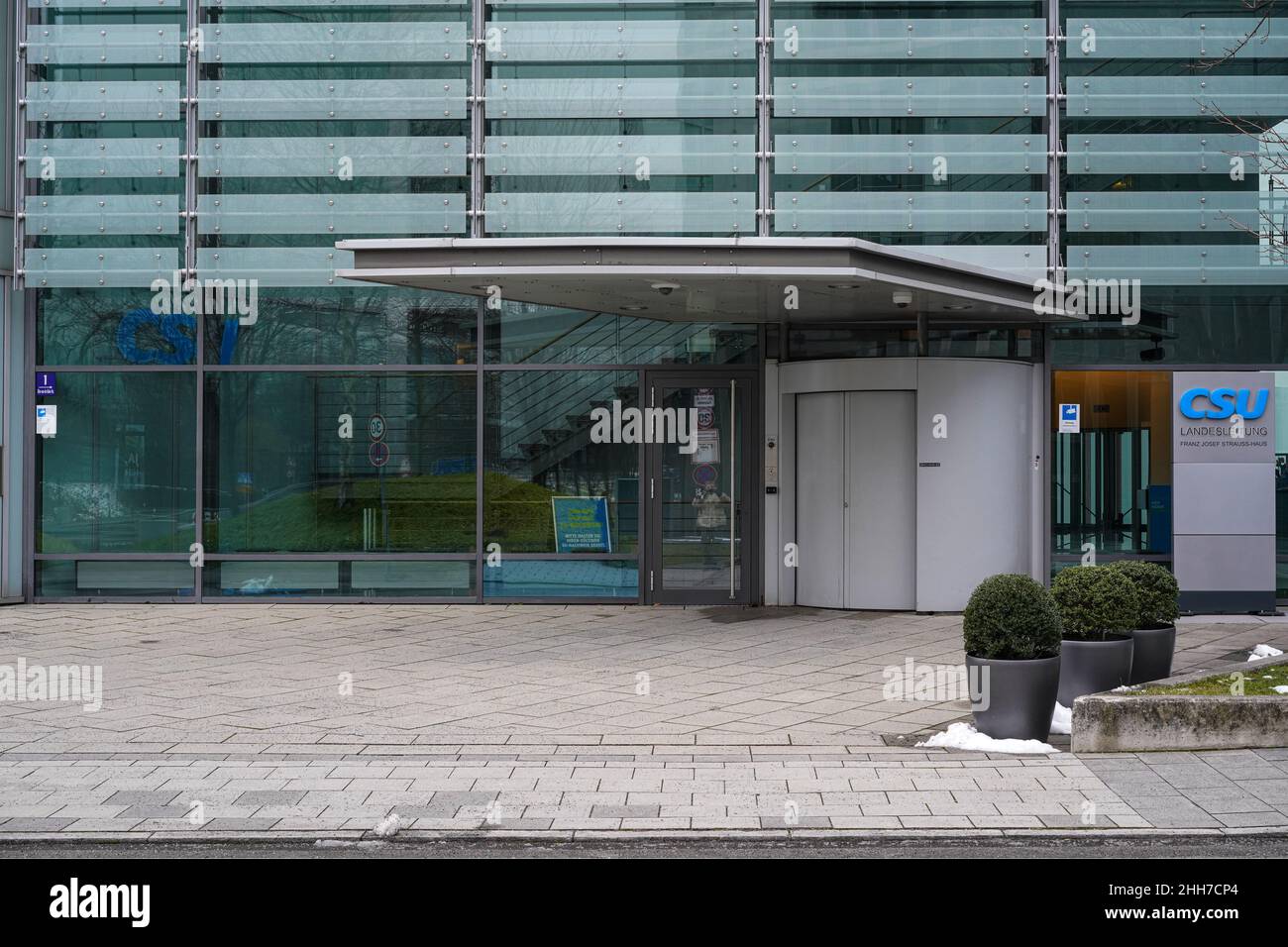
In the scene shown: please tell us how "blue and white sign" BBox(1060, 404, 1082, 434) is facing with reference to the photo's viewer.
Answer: facing the viewer

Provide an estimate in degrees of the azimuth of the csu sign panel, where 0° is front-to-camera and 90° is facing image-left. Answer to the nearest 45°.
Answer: approximately 0°

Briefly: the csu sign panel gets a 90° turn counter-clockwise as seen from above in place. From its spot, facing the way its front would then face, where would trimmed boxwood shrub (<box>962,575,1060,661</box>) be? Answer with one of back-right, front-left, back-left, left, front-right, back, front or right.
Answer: right

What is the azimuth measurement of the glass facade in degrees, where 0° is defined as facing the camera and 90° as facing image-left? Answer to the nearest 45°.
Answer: approximately 0°

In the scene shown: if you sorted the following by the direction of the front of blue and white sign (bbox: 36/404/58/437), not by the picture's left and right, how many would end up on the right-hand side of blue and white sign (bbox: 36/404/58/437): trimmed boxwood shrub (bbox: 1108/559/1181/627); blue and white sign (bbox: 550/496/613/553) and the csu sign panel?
0

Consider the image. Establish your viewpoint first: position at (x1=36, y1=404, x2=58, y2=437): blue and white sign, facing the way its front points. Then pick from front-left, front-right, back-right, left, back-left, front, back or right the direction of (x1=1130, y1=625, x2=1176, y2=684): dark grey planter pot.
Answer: front-left

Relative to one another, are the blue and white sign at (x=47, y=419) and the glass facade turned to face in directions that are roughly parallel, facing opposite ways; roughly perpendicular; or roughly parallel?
roughly parallel

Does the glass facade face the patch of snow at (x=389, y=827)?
yes

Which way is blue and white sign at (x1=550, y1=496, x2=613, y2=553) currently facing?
toward the camera

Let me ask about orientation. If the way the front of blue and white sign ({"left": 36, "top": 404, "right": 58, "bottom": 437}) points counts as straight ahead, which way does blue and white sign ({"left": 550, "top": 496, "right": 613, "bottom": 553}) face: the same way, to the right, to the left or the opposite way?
the same way

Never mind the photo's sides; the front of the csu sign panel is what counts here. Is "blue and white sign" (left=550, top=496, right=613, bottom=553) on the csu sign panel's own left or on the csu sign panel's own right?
on the csu sign panel's own right

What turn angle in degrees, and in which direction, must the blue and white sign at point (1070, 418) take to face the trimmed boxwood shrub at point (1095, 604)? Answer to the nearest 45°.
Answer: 0° — it already faces it

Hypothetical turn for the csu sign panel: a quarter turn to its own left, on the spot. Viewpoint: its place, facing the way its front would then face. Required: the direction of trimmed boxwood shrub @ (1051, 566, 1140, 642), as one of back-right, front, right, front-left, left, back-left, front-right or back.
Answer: right
